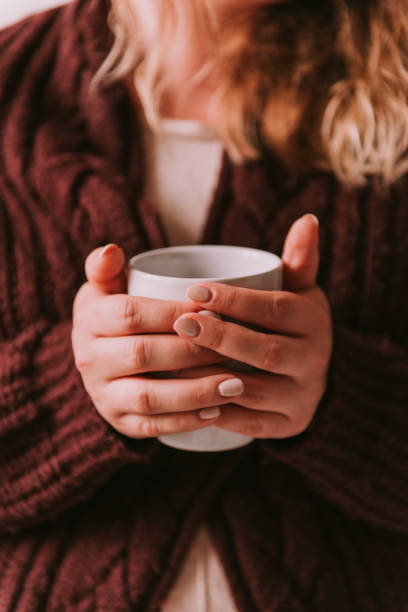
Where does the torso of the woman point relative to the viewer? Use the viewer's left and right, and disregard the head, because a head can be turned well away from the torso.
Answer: facing the viewer
